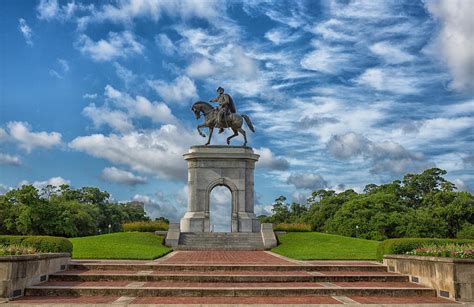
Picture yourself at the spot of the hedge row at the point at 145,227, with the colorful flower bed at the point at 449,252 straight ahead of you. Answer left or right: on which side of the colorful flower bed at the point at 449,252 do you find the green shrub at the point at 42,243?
right

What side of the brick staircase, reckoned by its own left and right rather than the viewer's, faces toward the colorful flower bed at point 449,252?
left

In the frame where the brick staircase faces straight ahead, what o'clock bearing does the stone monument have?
The stone monument is roughly at 6 o'clock from the brick staircase.

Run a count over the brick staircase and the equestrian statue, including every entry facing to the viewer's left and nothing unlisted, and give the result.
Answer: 1

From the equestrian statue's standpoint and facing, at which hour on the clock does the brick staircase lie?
The brick staircase is roughly at 9 o'clock from the equestrian statue.

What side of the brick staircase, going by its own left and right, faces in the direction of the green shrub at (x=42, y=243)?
right

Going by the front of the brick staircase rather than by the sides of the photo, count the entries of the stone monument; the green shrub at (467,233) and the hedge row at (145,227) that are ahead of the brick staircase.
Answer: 0

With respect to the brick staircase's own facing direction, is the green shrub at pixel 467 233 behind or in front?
behind

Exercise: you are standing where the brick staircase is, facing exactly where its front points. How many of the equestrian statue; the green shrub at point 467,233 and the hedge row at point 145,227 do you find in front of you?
0

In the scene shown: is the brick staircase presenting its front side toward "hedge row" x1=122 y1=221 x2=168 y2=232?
no

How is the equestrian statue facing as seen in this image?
to the viewer's left

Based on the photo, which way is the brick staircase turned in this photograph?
toward the camera

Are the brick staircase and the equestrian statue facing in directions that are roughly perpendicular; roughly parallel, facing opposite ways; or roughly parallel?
roughly perpendicular

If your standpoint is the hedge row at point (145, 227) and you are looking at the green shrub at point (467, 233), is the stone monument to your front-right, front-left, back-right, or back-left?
front-right

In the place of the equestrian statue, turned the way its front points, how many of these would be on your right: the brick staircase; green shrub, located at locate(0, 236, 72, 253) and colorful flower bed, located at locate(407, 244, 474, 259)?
0
